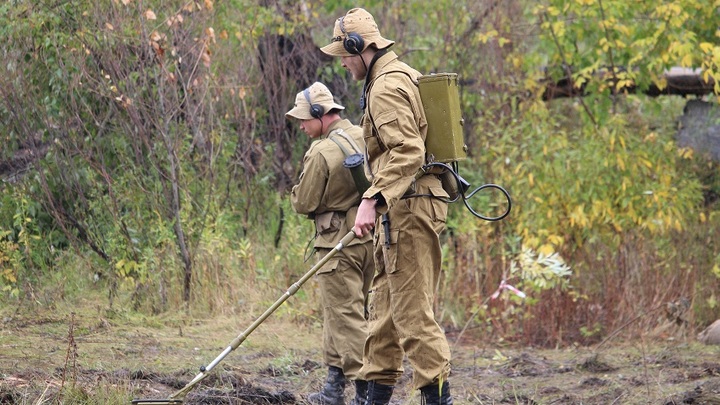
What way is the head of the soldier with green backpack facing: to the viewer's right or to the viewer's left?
to the viewer's left

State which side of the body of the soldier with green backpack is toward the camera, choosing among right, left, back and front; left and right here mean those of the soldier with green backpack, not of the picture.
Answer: left
